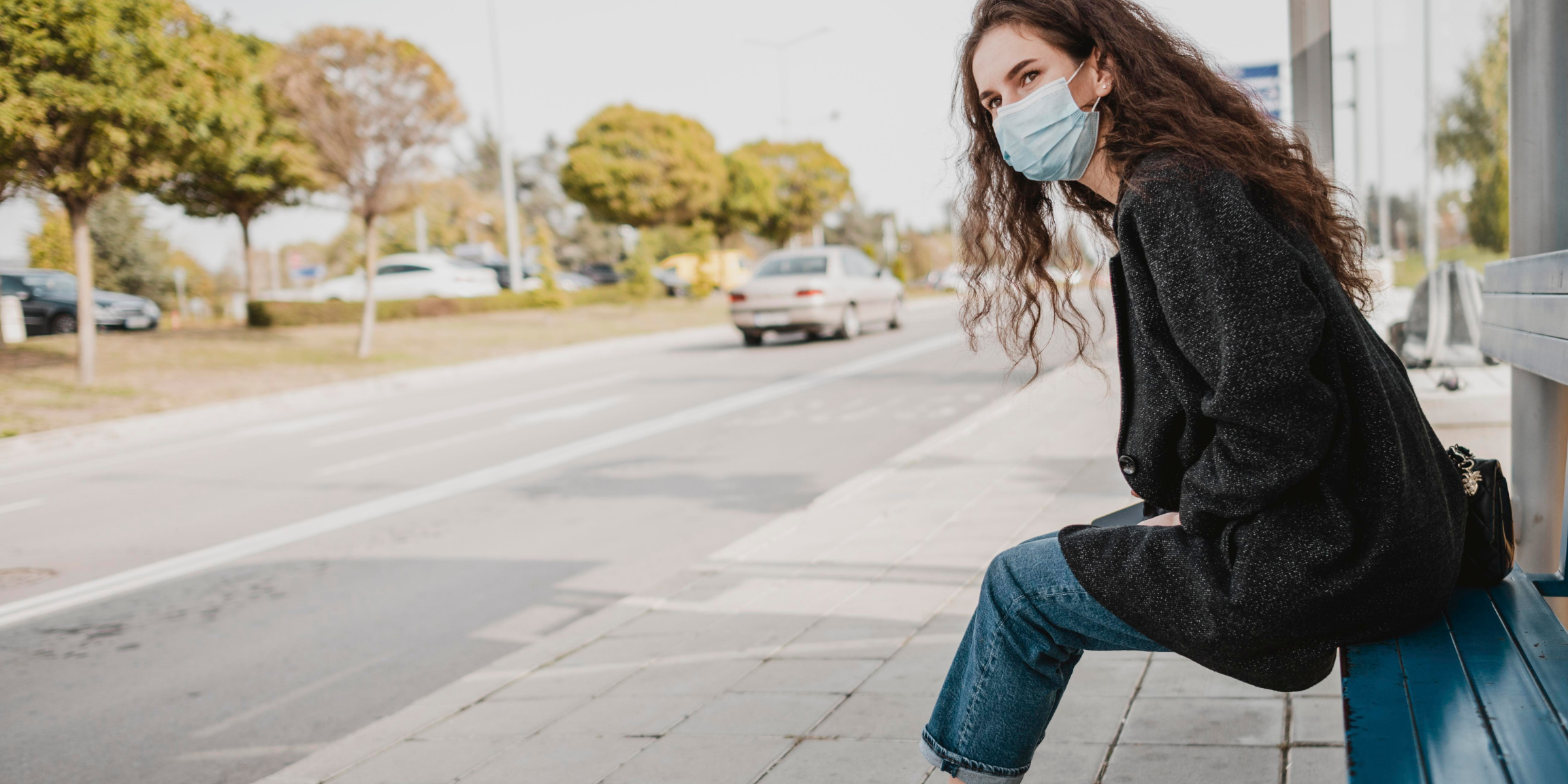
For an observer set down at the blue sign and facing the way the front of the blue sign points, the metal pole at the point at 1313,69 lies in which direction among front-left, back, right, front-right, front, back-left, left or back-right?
front

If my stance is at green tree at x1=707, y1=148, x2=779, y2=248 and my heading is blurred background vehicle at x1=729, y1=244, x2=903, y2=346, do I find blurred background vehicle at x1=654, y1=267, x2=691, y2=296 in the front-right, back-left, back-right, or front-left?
front-right

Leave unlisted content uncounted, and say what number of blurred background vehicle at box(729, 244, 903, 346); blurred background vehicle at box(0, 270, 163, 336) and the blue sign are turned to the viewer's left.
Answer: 0

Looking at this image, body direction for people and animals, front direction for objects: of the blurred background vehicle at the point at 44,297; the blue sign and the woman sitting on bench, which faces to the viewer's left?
the woman sitting on bench

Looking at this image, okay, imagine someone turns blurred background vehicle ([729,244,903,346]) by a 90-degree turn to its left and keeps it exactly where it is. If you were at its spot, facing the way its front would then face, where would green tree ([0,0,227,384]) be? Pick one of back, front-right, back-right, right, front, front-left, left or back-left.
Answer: left

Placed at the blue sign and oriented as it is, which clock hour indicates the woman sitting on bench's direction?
The woman sitting on bench is roughly at 12 o'clock from the blue sign.

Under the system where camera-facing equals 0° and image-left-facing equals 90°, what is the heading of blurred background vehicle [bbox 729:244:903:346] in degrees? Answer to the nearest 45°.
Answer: approximately 225°

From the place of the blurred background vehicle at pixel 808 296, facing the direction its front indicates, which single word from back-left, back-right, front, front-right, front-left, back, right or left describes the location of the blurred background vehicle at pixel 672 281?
front-left

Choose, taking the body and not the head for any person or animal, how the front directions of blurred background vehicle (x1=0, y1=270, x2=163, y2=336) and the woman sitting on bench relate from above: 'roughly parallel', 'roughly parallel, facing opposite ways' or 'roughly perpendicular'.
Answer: roughly parallel, facing opposite ways

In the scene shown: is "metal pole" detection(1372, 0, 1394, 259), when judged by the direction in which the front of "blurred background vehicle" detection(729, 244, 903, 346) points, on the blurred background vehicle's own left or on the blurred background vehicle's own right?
on the blurred background vehicle's own right

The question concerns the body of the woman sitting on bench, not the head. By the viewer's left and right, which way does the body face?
facing to the left of the viewer

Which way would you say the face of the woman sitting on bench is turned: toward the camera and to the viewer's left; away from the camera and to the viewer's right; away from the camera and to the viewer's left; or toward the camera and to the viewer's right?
toward the camera and to the viewer's left

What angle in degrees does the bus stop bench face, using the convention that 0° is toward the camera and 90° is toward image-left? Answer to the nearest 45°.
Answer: approximately 90°

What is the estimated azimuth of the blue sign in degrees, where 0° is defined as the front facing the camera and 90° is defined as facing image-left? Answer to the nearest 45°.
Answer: approximately 0°

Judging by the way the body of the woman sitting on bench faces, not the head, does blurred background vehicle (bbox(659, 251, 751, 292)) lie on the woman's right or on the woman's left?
on the woman's right
